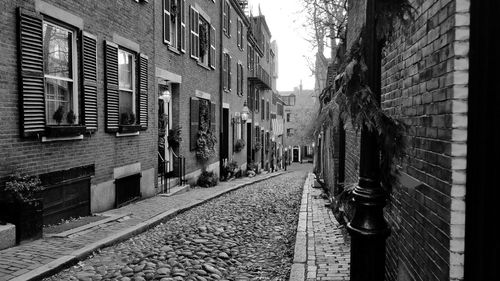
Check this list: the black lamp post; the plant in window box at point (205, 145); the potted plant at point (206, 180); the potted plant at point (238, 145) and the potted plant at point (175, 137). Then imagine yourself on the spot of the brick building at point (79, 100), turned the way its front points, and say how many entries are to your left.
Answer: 4

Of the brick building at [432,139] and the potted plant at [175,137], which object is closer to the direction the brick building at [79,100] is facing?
the brick building

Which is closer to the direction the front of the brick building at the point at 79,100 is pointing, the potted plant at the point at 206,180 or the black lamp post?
the black lamp post

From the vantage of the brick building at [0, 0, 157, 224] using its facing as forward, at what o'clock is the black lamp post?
The black lamp post is roughly at 1 o'clock from the brick building.

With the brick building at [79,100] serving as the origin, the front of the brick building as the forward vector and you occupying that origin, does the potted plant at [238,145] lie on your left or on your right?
on your left

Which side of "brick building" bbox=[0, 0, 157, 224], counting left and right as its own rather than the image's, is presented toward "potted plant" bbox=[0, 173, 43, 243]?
right

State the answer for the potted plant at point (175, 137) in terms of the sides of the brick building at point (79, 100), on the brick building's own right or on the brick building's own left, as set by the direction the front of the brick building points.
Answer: on the brick building's own left

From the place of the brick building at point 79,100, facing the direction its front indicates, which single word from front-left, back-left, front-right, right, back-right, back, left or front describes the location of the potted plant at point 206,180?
left

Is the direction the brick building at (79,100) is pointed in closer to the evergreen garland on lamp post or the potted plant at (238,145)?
the evergreen garland on lamp post

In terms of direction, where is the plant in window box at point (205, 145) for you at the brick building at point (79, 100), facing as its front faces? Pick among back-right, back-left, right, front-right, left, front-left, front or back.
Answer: left

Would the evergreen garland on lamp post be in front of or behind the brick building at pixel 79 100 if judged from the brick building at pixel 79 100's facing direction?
in front

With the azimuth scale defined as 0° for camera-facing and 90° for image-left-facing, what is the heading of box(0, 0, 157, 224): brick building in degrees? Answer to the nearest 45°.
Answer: approximately 315°
